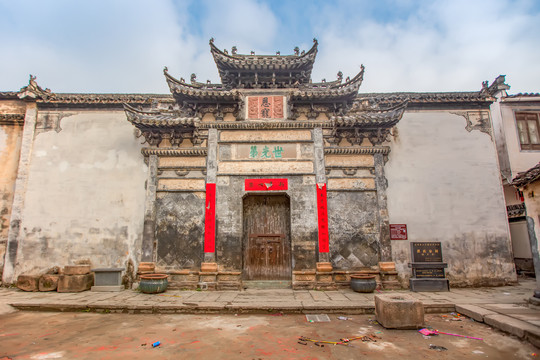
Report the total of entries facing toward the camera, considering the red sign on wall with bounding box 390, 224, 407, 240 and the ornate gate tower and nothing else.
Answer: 2

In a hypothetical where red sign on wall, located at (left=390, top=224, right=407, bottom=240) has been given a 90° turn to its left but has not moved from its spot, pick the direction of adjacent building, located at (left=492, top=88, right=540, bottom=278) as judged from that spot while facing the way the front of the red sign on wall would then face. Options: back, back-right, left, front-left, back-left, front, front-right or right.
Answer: front-left

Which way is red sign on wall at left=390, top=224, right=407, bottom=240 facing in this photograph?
toward the camera

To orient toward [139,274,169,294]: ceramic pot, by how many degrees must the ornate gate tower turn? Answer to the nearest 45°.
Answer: approximately 90° to its right

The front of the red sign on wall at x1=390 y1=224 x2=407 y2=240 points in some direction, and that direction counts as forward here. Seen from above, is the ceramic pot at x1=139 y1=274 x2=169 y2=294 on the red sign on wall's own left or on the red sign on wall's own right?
on the red sign on wall's own right

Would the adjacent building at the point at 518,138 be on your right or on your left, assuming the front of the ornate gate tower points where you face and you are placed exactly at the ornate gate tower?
on your left

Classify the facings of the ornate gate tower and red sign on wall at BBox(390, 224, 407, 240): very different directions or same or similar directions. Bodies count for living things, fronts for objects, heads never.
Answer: same or similar directions

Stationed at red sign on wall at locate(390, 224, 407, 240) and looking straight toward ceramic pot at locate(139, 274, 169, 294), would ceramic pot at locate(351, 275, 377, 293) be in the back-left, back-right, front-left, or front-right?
front-left

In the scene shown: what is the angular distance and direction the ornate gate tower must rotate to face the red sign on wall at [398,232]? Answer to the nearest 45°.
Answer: approximately 90° to its left

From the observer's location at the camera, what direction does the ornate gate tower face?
facing the viewer
